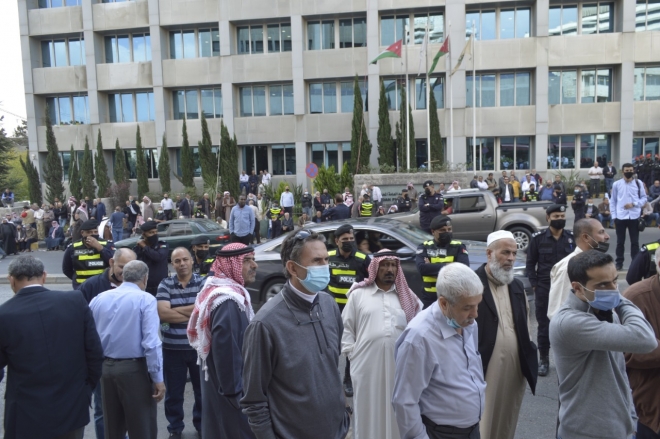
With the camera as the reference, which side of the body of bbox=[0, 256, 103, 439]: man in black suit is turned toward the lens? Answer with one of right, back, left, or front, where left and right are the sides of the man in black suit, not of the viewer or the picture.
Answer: back

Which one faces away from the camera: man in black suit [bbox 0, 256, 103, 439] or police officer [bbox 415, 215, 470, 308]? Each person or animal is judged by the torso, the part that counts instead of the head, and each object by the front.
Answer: the man in black suit

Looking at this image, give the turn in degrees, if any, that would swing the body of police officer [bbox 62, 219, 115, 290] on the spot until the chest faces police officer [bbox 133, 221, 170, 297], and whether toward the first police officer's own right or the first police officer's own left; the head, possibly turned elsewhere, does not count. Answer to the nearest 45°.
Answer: approximately 90° to the first police officer's own left

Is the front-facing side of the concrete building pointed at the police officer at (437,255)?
yes

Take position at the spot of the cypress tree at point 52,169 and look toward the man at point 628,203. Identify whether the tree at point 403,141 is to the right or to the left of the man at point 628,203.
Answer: left

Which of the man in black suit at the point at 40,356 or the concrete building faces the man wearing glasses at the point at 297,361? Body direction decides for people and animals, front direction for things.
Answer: the concrete building

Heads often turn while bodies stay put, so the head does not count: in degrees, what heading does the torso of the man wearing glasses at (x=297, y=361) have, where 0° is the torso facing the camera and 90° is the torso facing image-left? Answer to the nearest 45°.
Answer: approximately 315°

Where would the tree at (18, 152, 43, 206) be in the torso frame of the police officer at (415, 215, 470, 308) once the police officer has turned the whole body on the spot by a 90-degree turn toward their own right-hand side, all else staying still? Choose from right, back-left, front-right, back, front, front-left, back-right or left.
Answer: front-right

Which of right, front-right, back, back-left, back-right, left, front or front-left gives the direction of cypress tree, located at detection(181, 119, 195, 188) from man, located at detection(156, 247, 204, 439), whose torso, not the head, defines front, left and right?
back
